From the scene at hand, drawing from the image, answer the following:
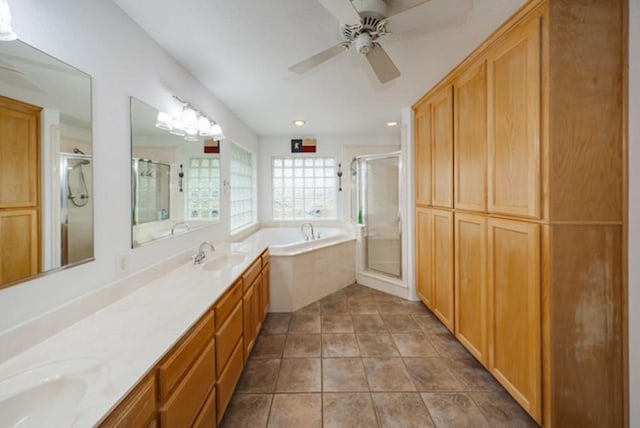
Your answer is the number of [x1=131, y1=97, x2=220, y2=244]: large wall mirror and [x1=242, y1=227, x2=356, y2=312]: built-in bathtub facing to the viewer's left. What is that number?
0

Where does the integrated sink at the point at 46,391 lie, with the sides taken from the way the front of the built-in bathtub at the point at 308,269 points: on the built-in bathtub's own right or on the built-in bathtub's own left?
on the built-in bathtub's own right

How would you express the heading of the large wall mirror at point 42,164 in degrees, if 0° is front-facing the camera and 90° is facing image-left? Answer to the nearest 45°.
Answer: approximately 315°

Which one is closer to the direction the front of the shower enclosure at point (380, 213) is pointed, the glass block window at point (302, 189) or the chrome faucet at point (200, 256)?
the chrome faucet

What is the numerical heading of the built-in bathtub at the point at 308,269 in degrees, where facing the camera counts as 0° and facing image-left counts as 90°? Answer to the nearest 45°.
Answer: approximately 315°

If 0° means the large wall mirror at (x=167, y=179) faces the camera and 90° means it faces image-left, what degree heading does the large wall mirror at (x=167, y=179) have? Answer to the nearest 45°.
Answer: approximately 315°

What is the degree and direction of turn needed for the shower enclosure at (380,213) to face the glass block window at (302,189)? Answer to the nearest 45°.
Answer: approximately 90° to its right
